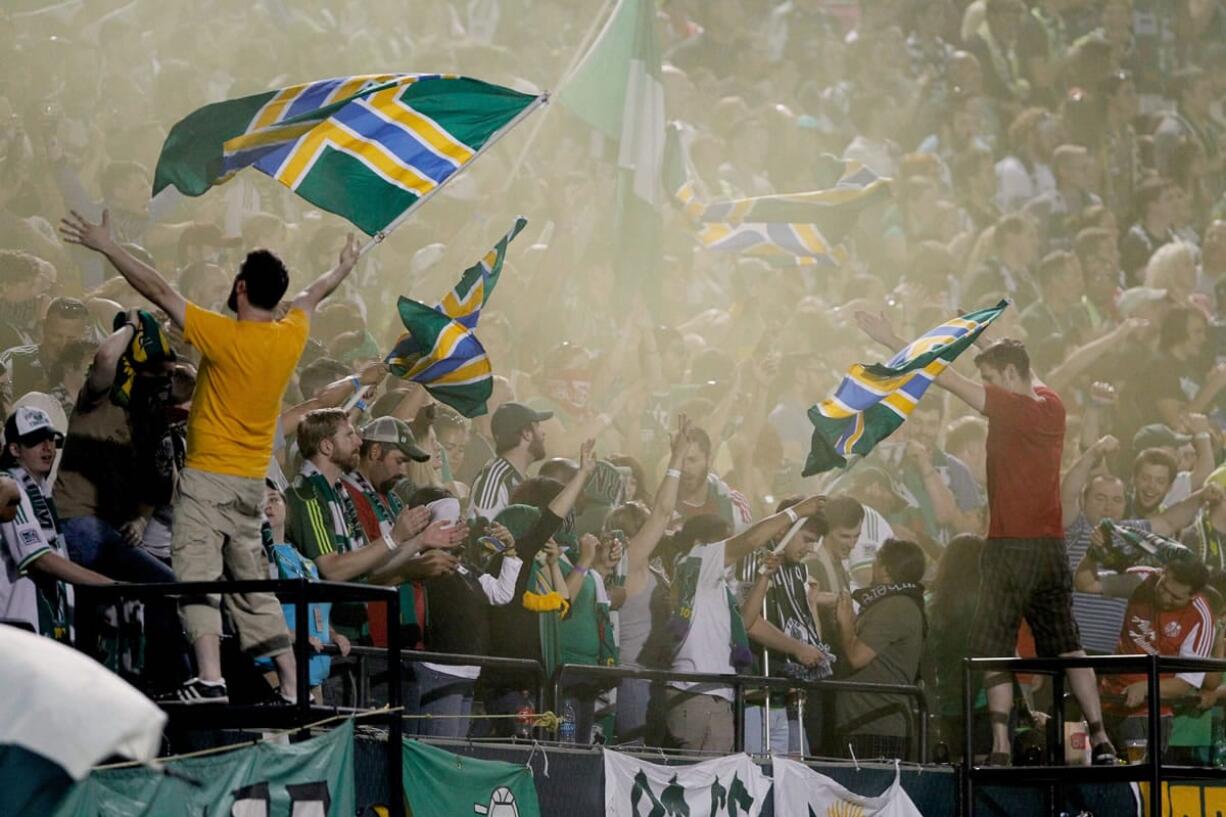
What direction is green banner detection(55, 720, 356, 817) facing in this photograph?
toward the camera

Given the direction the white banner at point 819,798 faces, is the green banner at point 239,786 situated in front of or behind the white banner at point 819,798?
in front

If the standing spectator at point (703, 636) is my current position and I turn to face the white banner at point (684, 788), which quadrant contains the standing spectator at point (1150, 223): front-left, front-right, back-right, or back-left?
back-left

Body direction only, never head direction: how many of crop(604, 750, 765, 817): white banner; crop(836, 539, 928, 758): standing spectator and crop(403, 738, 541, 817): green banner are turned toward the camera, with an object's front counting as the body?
2

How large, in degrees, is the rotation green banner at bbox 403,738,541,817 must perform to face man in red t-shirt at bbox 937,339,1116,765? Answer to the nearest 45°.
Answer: approximately 135° to its left

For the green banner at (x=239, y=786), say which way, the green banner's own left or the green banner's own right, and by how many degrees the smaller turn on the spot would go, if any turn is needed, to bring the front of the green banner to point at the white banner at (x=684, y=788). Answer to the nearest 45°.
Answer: approximately 135° to the green banner's own left

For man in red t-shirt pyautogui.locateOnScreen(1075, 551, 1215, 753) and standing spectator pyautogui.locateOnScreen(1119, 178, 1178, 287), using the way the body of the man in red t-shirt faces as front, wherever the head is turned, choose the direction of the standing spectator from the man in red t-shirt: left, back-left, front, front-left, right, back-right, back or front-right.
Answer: back-right

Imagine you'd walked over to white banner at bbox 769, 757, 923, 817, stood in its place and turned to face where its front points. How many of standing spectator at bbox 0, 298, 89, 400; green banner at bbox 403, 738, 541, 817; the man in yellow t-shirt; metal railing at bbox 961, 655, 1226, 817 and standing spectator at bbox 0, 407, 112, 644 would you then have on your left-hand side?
1
